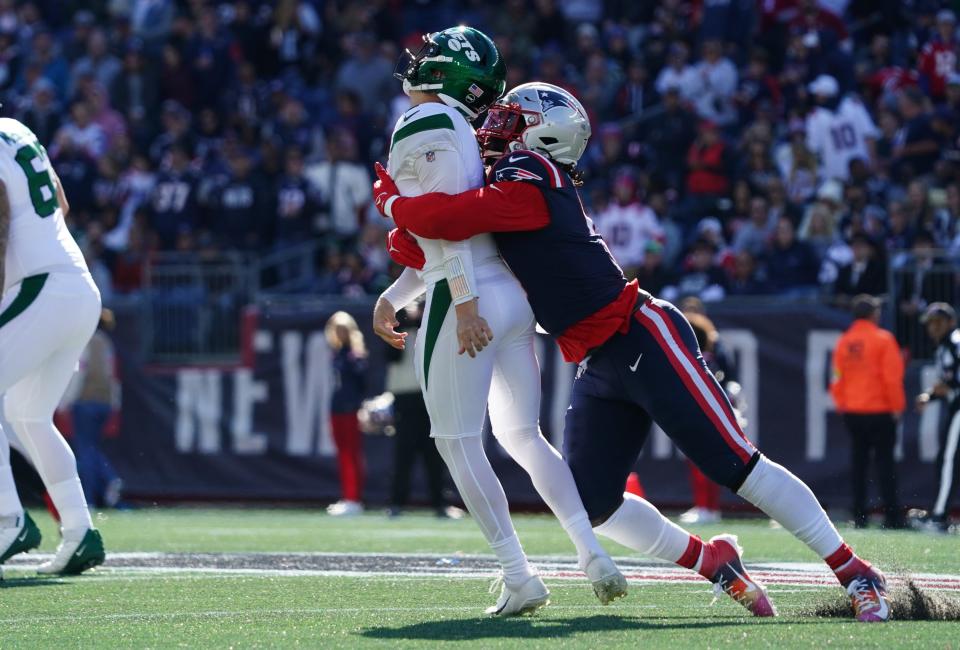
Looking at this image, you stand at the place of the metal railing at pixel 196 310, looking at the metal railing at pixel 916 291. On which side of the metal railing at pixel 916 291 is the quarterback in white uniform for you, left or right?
right

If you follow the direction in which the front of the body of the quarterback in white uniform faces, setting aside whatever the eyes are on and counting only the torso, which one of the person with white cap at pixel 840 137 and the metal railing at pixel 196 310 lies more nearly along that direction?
the metal railing

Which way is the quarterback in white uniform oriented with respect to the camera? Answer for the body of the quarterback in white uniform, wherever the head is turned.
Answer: to the viewer's left

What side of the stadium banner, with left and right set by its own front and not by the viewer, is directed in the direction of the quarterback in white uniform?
front

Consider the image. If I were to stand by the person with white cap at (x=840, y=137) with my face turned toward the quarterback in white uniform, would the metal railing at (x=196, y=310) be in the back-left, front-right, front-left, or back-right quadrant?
front-right

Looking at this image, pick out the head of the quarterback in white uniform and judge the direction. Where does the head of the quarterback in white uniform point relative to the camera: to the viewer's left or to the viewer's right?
to the viewer's left

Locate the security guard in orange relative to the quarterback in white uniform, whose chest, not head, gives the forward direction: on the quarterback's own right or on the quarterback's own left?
on the quarterback's own right

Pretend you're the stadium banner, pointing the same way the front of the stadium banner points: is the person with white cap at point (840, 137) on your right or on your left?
on your left

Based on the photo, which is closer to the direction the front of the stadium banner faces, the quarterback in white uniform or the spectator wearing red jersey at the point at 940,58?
the quarterback in white uniform

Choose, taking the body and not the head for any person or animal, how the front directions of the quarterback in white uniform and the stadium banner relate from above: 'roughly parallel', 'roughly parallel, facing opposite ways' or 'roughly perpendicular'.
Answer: roughly perpendicular

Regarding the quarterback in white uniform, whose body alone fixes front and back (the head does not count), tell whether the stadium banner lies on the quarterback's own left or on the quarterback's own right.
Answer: on the quarterback's own right

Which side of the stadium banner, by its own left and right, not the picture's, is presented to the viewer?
front
